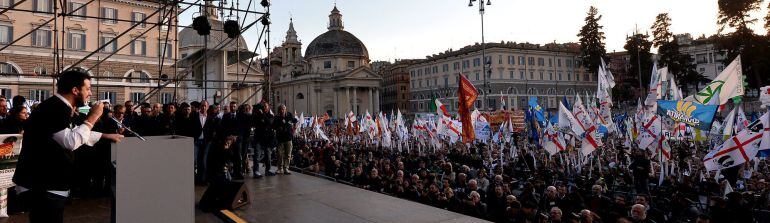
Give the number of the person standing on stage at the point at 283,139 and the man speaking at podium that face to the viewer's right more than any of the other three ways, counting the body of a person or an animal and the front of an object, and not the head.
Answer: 1

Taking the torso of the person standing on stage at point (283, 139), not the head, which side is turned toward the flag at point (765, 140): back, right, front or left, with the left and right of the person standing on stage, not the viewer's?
left

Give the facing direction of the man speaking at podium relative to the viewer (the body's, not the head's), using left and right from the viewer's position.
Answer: facing to the right of the viewer

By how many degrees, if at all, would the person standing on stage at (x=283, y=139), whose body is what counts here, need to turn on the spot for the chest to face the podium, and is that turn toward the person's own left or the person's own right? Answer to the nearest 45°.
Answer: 0° — they already face it

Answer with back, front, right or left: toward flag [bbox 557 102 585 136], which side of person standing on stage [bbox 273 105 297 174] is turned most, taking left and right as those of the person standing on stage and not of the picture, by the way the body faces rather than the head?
left

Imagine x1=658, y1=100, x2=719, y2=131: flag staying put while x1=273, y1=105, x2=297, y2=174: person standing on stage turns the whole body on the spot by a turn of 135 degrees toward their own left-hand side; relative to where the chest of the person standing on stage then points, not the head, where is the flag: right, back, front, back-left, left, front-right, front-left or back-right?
front-right

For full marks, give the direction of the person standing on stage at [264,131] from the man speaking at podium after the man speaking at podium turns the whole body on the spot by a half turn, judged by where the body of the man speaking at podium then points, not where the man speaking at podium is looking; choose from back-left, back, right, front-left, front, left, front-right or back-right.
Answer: back-right

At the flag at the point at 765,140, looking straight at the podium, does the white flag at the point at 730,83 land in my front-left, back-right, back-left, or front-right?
back-right

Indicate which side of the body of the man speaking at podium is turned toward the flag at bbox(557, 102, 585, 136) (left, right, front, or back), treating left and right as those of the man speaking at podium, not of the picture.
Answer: front

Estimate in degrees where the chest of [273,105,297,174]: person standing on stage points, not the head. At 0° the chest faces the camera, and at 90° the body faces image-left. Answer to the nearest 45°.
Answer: approximately 0°

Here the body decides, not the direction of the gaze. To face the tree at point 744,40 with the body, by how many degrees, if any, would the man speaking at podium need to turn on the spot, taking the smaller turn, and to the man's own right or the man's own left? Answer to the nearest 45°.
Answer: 0° — they already face it
